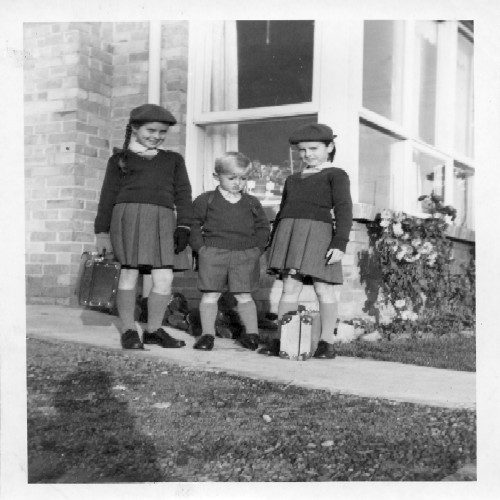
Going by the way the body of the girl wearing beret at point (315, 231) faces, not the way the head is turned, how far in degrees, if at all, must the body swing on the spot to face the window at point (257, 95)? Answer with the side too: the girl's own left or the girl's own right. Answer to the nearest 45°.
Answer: approximately 135° to the girl's own right

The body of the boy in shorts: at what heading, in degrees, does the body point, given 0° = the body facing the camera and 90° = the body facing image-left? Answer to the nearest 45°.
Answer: approximately 0°

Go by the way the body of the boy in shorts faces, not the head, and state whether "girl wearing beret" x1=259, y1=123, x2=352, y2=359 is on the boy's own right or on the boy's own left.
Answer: on the boy's own left

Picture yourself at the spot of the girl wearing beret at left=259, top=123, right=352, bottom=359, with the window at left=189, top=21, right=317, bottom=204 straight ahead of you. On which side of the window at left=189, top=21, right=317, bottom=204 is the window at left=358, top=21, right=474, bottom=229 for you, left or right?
right

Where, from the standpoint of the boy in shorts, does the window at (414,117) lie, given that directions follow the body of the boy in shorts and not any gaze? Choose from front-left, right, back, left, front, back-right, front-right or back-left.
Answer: back-left

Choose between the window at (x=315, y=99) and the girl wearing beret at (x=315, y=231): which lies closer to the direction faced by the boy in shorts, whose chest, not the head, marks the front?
the girl wearing beret
